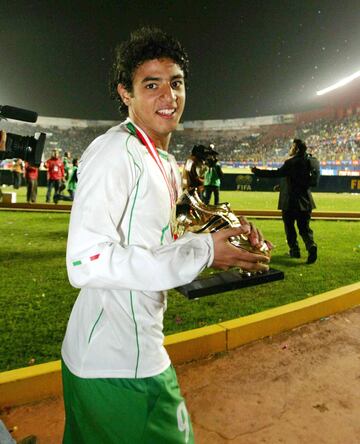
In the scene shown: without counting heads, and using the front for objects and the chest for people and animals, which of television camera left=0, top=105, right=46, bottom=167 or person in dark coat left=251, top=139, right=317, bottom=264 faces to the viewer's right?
the television camera

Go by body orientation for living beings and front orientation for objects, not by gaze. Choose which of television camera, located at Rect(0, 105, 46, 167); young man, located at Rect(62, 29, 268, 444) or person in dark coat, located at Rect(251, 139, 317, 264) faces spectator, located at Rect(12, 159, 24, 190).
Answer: person in dark coat, located at Rect(251, 139, 317, 264)

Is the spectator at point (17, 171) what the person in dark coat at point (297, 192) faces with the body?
yes

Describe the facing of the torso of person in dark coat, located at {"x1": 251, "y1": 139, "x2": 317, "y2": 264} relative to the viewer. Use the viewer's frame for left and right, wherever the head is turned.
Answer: facing away from the viewer and to the left of the viewer

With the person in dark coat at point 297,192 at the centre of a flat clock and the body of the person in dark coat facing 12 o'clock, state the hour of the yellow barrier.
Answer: The yellow barrier is roughly at 8 o'clock from the person in dark coat.

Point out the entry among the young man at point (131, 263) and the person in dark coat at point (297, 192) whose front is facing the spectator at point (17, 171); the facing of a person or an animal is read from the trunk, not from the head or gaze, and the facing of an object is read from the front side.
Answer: the person in dark coat at point (297, 192)

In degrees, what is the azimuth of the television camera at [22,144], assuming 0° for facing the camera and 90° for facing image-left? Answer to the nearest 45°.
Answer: approximately 270°
